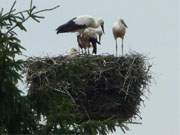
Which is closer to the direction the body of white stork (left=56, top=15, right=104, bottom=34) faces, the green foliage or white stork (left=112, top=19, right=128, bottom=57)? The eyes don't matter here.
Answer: the white stork

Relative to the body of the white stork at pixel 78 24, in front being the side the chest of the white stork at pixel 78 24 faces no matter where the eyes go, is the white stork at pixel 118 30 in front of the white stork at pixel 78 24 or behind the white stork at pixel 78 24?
in front

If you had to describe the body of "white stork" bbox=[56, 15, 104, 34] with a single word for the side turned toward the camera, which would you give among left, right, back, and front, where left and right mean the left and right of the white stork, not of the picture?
right
